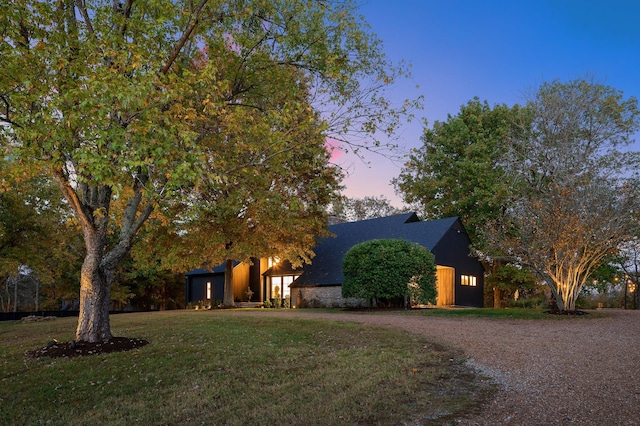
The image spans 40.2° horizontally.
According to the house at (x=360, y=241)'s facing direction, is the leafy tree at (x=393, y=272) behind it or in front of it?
in front

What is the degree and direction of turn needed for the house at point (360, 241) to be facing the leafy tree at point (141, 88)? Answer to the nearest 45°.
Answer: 0° — it already faces it

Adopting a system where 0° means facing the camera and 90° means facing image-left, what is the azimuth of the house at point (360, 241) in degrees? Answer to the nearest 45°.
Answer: approximately 0°

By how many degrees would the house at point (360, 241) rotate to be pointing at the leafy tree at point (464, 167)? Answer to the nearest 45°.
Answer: approximately 135° to its left
